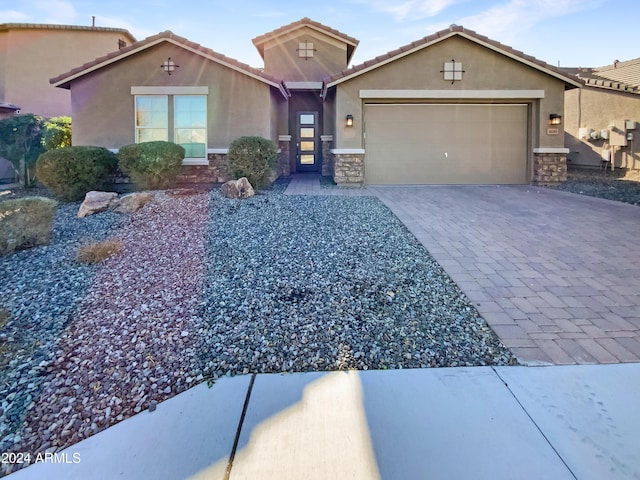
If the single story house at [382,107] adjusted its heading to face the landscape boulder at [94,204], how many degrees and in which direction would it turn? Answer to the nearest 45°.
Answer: approximately 45° to its right

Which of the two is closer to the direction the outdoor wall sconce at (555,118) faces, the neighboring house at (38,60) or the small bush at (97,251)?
the small bush

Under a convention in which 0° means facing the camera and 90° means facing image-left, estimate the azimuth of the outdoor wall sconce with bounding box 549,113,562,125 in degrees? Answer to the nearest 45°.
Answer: approximately 0°

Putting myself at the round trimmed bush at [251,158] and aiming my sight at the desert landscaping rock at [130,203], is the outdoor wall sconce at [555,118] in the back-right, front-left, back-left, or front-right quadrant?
back-left

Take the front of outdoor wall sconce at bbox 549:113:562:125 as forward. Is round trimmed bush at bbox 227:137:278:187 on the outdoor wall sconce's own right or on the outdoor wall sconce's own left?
on the outdoor wall sconce's own right

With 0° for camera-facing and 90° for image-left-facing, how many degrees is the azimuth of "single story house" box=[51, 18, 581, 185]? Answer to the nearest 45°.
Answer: approximately 0°

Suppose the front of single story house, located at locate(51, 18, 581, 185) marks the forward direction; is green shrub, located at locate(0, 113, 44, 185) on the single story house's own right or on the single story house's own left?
on the single story house's own right

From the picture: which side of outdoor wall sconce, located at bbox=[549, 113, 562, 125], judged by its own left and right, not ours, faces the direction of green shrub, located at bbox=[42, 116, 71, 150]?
right

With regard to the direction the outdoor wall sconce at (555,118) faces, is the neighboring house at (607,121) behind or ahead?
behind

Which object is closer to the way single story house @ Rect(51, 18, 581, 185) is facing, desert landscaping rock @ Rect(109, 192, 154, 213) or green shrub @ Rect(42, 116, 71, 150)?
the desert landscaping rock

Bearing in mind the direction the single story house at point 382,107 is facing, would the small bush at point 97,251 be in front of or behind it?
in front
